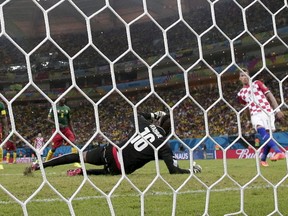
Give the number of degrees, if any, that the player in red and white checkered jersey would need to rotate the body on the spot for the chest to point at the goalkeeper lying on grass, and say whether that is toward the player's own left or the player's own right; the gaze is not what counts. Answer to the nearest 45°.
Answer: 0° — they already face them

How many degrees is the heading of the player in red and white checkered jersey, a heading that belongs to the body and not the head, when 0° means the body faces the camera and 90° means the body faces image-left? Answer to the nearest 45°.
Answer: approximately 45°
